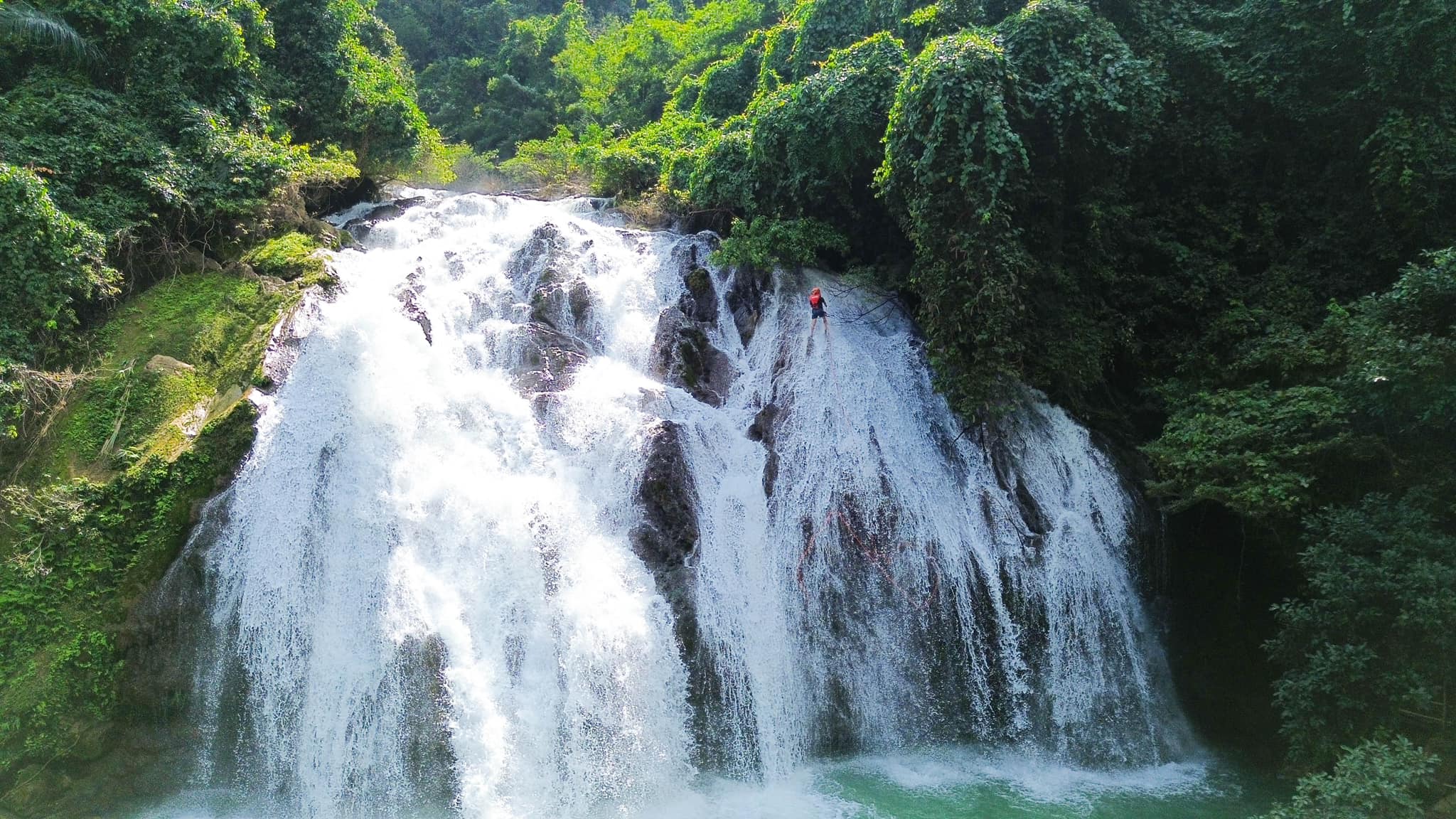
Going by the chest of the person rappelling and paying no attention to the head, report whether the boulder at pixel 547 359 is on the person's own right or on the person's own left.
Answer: on the person's own left

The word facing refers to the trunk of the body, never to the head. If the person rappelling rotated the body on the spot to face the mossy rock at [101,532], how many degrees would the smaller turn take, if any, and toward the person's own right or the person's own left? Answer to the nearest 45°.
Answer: approximately 135° to the person's own left

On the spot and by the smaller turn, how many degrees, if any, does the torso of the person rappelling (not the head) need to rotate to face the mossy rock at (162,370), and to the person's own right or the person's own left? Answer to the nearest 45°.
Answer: approximately 90° to the person's own left

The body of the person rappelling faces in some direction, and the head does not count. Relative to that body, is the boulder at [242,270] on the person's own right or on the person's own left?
on the person's own left

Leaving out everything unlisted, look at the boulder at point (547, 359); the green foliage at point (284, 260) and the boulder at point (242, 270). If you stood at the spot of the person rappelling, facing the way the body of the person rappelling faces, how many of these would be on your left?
3

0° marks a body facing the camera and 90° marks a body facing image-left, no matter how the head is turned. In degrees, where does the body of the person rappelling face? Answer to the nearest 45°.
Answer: approximately 180°

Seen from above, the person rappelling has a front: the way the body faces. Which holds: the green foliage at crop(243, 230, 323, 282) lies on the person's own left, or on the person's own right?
on the person's own left
